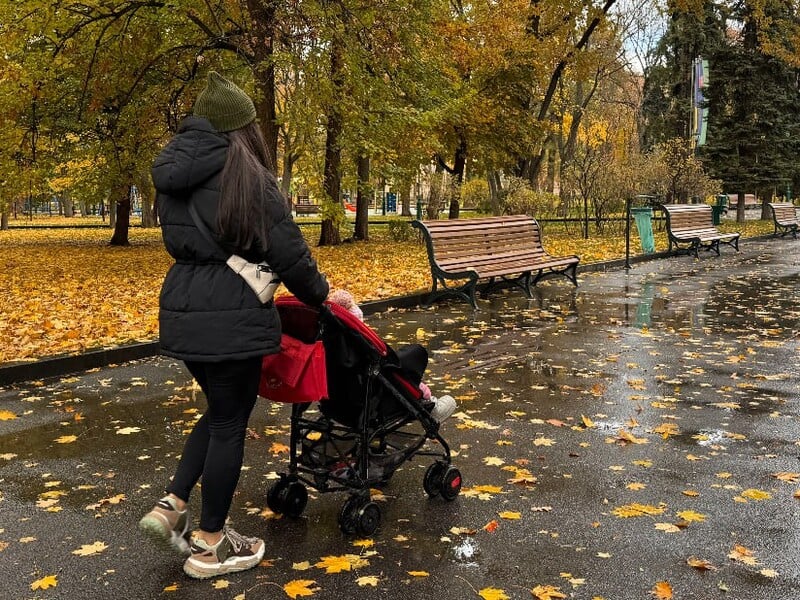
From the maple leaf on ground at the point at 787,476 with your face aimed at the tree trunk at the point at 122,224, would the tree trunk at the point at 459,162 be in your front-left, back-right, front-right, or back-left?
front-right

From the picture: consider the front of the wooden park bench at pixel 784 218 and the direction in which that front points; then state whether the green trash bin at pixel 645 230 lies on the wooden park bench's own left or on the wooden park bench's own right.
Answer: on the wooden park bench's own right

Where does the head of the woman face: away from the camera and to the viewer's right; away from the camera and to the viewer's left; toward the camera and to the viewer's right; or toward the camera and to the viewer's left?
away from the camera and to the viewer's right

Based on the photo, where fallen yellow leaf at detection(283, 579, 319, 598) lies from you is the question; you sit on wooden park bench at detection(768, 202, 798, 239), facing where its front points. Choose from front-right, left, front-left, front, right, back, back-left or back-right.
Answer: front-right

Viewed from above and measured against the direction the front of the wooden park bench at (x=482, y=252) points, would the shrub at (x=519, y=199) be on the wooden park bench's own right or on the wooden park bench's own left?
on the wooden park bench's own left

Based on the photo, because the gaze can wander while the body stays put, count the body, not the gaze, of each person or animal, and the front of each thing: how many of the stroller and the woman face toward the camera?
0

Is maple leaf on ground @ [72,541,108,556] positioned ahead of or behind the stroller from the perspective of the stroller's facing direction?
behind

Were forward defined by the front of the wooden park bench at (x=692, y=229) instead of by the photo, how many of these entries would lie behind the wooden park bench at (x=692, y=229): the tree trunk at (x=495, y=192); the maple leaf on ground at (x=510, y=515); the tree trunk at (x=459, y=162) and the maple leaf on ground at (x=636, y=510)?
2

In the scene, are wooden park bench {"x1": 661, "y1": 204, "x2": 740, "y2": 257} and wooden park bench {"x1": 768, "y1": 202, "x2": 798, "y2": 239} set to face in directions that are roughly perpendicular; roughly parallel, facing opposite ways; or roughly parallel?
roughly parallel

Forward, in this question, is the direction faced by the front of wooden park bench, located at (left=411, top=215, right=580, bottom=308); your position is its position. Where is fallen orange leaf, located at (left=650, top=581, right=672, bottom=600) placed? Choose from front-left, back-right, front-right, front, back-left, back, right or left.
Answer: front-right

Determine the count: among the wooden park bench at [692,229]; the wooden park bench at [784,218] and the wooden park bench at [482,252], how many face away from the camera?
0

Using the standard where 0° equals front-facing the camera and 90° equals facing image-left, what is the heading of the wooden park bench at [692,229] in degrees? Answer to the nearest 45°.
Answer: approximately 315°

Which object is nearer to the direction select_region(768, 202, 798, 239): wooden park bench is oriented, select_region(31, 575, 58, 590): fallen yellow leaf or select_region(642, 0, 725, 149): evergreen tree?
the fallen yellow leaf

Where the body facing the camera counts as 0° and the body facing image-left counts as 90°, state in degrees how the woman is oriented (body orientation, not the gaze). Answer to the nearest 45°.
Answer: approximately 225°

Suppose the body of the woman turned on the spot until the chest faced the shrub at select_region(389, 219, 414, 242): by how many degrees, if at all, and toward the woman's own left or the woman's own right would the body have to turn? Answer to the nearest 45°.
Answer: approximately 45° to the woman's own left

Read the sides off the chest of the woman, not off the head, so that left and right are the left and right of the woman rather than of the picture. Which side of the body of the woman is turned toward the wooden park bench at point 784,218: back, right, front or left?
front

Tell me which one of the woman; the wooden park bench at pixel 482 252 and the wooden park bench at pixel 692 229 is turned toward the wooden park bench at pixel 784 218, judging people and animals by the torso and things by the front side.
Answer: the woman

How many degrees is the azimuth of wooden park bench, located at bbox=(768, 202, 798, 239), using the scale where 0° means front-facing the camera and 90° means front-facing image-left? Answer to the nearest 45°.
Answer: approximately 315°

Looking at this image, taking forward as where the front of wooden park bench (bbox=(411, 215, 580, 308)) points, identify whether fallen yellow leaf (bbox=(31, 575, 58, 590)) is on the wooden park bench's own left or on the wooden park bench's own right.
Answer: on the wooden park bench's own right
